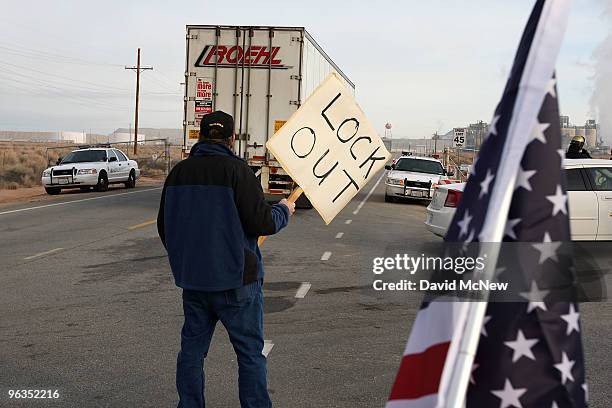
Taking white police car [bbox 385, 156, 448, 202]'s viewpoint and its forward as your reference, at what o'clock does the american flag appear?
The american flag is roughly at 12 o'clock from the white police car.

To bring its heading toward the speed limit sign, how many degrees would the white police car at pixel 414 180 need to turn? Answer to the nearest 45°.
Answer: approximately 180°

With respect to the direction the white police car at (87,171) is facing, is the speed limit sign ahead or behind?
behind

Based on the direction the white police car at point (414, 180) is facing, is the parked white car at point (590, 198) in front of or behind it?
in front

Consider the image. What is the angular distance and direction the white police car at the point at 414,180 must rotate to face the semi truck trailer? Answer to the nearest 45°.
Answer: approximately 45° to its right

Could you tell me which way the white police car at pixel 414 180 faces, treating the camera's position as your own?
facing the viewer

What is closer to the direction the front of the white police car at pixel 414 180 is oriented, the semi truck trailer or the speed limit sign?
the semi truck trailer

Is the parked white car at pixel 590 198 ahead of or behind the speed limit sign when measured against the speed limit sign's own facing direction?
ahead

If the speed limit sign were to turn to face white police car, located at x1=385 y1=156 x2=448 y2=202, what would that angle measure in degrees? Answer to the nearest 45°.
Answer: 0° — it already faces it

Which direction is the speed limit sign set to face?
toward the camera

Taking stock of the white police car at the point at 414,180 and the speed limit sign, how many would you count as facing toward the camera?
2

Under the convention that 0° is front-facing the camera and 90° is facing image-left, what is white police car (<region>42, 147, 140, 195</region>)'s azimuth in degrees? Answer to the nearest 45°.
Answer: approximately 45°

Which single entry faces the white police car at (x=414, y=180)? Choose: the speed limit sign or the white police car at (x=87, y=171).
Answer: the speed limit sign
